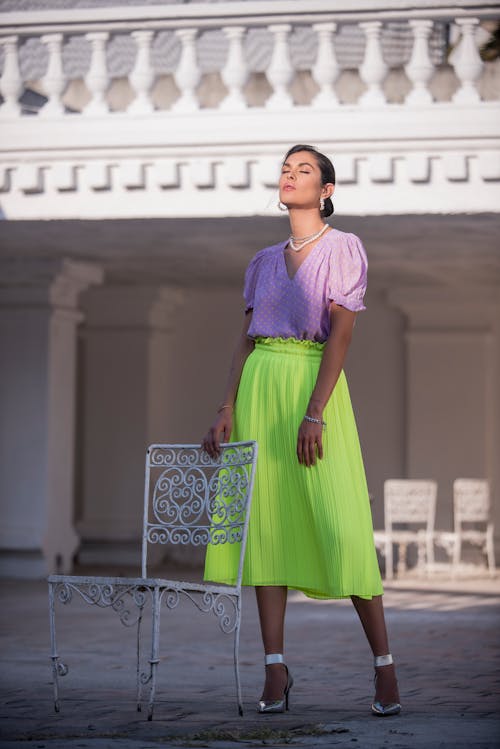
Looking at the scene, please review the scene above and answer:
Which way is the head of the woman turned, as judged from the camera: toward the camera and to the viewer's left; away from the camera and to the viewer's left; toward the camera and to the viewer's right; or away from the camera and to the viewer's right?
toward the camera and to the viewer's left

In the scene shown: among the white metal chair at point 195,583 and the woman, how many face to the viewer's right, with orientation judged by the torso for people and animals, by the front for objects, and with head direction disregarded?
0

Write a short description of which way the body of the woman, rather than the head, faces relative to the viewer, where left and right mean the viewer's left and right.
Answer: facing the viewer and to the left of the viewer

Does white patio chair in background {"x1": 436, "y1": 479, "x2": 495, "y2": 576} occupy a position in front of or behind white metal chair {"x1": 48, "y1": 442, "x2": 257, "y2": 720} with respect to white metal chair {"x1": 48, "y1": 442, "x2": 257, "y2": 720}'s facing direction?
behind

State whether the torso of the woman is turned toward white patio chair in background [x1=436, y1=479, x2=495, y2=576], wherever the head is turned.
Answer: no

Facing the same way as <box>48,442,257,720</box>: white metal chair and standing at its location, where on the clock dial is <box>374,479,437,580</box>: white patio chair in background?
The white patio chair in background is roughly at 5 o'clock from the white metal chair.
